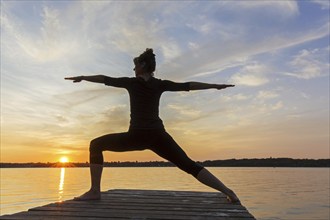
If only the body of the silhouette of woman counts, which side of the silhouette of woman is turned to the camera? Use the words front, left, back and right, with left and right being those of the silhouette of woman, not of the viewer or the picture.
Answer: front
